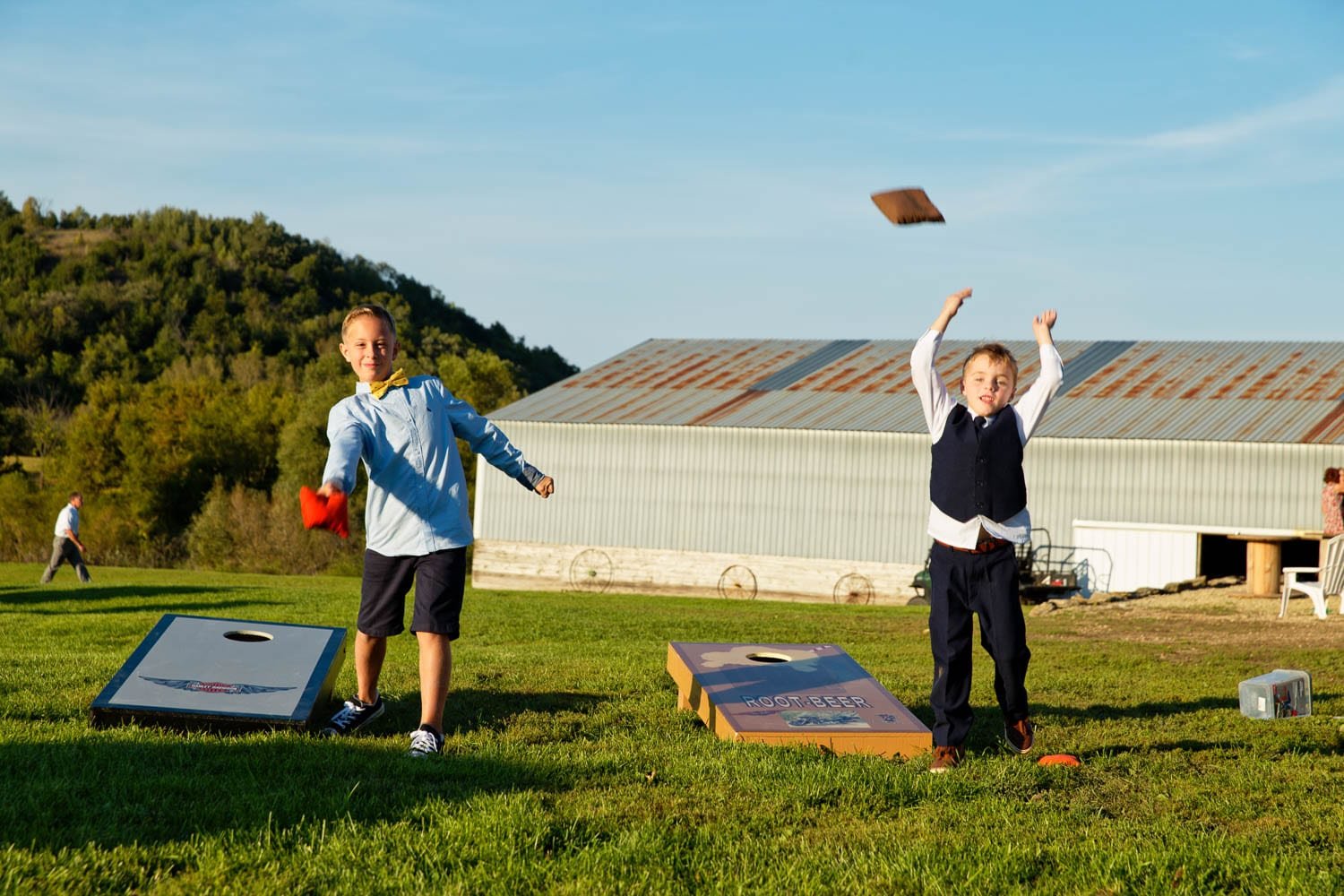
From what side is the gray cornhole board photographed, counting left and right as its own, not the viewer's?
front

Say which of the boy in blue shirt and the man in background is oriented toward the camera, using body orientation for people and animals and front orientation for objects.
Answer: the boy in blue shirt

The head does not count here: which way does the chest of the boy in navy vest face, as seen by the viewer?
toward the camera

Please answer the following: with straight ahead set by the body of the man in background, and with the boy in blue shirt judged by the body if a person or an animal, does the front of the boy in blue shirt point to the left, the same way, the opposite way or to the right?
to the right

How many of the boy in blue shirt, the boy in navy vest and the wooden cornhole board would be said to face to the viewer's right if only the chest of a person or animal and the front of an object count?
0

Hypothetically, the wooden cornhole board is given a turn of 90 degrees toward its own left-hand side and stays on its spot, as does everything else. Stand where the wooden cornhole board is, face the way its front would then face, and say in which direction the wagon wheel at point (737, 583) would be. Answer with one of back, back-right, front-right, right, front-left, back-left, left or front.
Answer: left

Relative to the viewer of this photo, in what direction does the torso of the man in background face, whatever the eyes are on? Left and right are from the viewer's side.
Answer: facing to the right of the viewer

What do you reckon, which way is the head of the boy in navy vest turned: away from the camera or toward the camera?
toward the camera

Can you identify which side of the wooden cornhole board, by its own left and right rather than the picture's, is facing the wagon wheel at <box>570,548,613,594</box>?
back

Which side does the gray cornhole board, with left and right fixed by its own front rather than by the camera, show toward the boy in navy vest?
left

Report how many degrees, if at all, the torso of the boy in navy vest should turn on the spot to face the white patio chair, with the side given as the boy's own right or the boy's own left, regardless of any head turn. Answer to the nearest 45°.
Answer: approximately 180°

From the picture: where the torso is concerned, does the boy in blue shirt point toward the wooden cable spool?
no

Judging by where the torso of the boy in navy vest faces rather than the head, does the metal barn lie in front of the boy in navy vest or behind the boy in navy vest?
behind

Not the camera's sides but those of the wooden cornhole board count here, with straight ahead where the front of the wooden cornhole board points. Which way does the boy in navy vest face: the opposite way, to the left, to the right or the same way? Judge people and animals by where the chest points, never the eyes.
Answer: the same way

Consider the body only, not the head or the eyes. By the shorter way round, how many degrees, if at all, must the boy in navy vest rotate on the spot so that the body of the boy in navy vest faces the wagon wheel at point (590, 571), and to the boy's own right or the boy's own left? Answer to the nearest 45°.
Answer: approximately 180°
